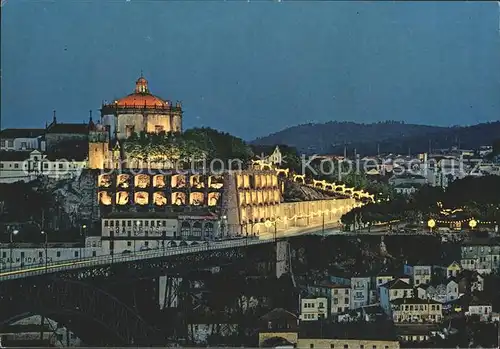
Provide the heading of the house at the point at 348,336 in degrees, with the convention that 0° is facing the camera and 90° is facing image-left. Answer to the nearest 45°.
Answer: approximately 0°

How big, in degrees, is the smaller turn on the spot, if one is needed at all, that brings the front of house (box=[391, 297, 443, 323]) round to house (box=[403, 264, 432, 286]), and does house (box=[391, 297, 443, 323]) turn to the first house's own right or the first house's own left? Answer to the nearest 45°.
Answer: approximately 180°

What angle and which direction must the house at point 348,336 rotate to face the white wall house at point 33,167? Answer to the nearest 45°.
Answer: approximately 135° to its right

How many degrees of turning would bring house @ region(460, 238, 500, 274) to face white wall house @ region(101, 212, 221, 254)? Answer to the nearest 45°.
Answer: approximately 90° to its right

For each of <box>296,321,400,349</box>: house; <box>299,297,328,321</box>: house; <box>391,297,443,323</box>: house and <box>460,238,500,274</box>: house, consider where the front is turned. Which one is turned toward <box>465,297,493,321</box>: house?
<box>460,238,500,274</box>: house

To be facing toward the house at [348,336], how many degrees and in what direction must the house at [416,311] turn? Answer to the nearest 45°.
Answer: approximately 45° to its right

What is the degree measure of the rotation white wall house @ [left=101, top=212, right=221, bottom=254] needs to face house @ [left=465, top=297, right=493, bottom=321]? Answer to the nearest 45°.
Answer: approximately 45° to its left
